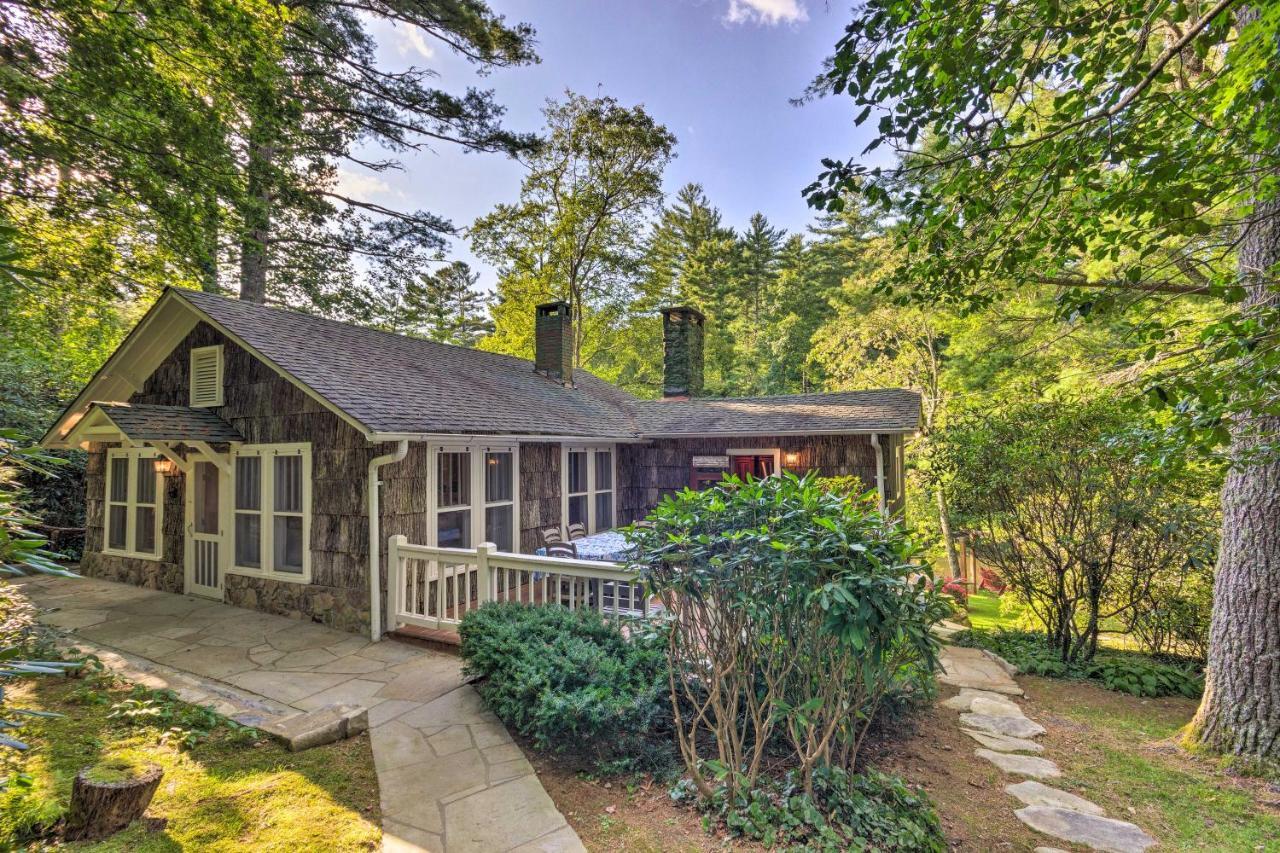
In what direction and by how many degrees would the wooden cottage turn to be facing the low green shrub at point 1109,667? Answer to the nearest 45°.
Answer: approximately 90° to its left

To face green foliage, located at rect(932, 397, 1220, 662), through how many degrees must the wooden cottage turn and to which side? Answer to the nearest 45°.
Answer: approximately 90° to its left

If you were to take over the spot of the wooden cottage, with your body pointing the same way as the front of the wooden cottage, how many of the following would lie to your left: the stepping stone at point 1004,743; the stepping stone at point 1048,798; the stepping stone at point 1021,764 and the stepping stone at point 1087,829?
4

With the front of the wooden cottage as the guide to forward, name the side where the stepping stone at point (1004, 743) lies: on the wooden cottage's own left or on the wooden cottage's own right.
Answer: on the wooden cottage's own left

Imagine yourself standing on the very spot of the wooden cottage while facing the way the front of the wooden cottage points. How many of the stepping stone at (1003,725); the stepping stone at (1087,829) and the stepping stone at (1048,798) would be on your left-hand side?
3

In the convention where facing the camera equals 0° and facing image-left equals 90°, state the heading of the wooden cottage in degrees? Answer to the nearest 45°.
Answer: approximately 45°

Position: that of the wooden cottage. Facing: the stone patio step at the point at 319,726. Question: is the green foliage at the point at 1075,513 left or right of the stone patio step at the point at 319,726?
left

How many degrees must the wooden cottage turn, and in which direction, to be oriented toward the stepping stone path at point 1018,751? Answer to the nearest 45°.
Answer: approximately 90° to its left

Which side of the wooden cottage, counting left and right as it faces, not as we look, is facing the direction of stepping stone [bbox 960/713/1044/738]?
left

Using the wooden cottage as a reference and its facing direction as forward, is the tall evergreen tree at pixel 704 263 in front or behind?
behind

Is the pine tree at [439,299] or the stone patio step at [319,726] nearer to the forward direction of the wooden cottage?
the stone patio step

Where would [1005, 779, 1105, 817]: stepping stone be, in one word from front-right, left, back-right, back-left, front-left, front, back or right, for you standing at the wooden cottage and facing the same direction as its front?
left
